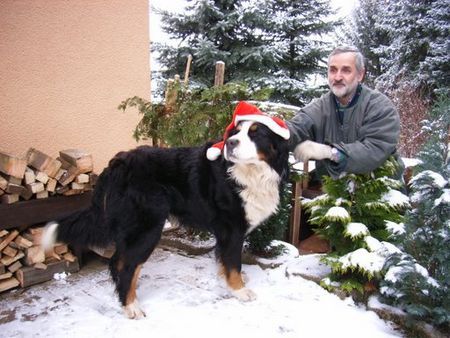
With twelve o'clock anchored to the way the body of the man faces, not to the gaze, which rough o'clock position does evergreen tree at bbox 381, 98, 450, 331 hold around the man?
The evergreen tree is roughly at 9 o'clock from the man.

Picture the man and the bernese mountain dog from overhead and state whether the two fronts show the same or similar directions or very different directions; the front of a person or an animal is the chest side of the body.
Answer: very different directions

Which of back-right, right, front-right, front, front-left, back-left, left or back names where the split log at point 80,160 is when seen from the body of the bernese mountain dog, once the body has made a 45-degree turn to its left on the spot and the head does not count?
left

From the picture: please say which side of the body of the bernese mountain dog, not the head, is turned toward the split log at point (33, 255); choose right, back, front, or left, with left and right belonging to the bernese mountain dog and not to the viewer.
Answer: back

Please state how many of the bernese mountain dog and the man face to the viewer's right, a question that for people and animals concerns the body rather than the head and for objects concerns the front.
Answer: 1

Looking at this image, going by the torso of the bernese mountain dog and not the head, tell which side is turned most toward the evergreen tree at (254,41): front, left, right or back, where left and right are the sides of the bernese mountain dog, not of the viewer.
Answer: left

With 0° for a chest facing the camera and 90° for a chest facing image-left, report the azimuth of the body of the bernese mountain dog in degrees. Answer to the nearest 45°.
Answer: approximately 270°

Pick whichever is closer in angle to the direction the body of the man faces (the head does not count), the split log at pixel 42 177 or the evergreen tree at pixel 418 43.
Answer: the split log

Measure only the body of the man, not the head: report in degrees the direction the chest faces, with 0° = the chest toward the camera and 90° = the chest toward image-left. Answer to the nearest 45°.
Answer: approximately 45°

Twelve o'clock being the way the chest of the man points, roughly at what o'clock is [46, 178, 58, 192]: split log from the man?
The split log is roughly at 1 o'clock from the man.
